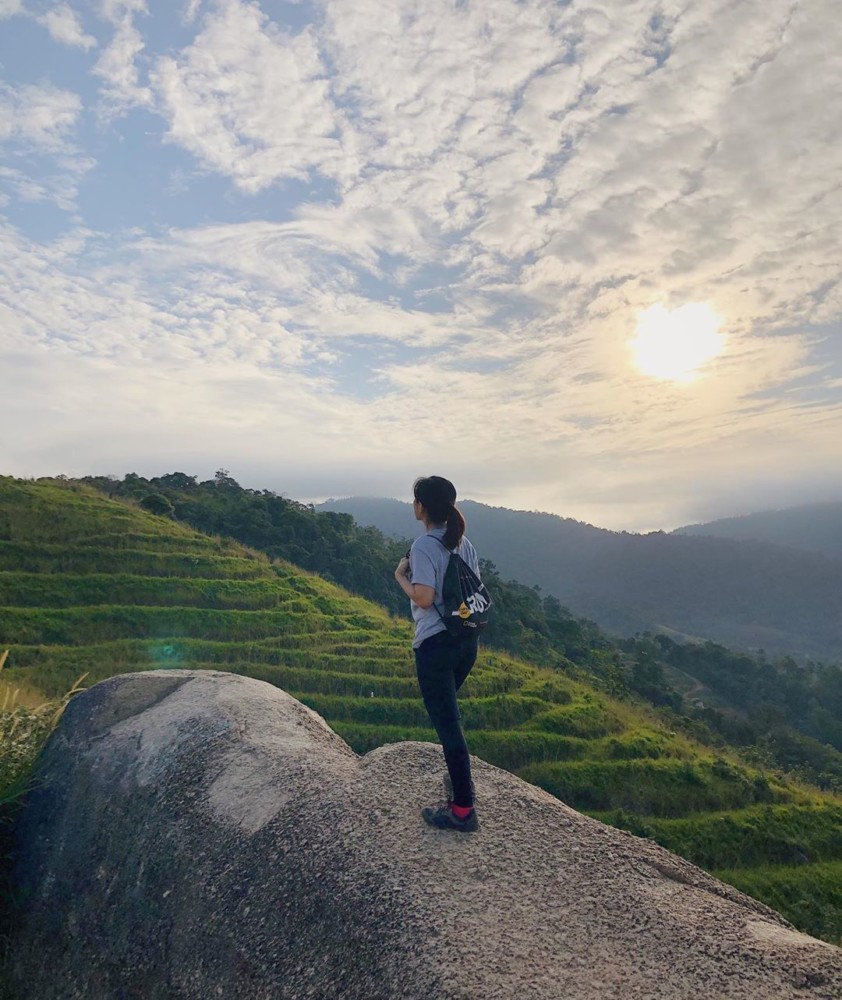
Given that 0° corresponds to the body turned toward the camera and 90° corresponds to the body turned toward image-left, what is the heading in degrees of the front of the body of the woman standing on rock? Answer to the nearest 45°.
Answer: approximately 90°

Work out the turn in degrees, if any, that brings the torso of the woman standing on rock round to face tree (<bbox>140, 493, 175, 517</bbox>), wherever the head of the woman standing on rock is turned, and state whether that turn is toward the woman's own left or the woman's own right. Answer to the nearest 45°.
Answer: approximately 45° to the woman's own right

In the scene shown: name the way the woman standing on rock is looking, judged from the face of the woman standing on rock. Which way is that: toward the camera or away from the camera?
away from the camera
